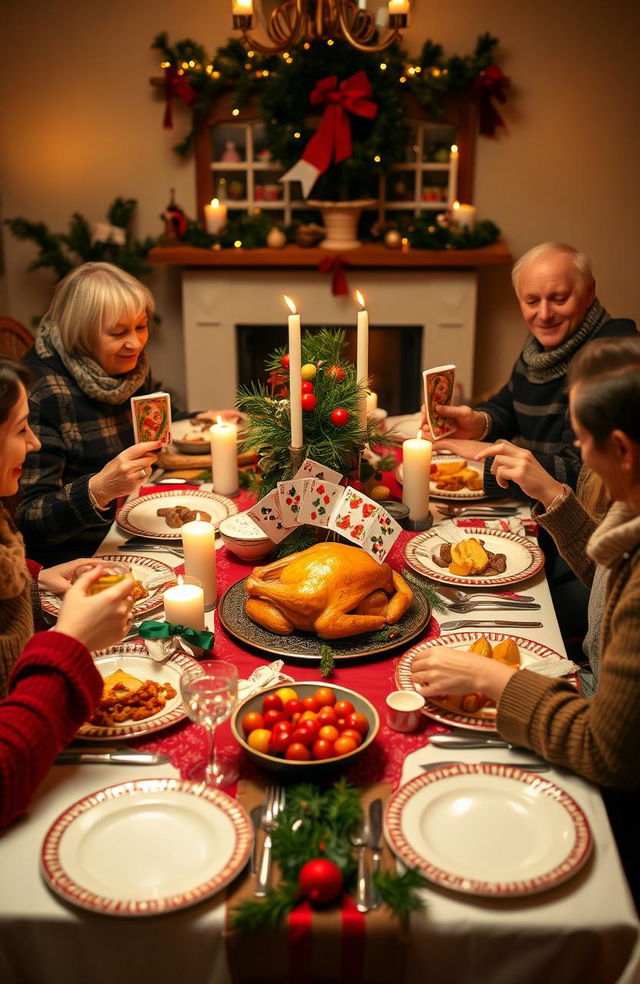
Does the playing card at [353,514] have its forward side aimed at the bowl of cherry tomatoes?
yes

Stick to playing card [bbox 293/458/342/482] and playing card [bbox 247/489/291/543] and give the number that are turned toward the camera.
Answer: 2

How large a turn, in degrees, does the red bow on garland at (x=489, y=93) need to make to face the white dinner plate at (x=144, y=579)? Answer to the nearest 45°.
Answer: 0° — it already faces it

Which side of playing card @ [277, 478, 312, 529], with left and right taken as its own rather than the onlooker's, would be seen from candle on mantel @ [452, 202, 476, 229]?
back

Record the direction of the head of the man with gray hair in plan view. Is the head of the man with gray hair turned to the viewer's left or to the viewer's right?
to the viewer's left

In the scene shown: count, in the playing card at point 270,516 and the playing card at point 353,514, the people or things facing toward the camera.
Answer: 2

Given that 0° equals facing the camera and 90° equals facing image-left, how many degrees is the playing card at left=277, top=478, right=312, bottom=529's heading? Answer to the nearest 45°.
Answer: approximately 0°

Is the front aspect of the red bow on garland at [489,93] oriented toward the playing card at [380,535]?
yes

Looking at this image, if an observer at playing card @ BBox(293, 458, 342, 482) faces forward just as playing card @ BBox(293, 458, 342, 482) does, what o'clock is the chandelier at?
The chandelier is roughly at 6 o'clock from the playing card.
